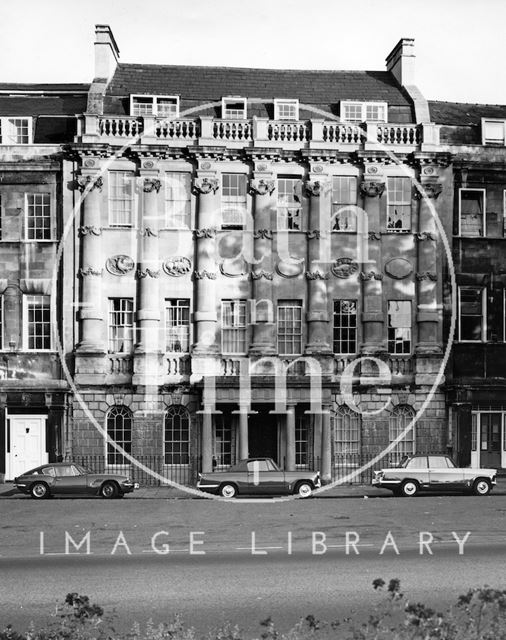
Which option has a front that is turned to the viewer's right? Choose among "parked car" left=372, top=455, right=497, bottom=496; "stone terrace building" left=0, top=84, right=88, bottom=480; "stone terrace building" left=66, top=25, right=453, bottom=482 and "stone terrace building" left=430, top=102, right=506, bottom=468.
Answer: the parked car

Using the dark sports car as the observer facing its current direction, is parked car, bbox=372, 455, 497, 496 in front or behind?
in front

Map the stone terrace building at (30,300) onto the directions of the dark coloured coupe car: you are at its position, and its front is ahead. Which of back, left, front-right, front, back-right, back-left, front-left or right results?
back-left

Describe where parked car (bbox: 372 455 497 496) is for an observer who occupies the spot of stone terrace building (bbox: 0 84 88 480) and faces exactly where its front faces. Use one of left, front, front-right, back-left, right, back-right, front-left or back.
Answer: front-left

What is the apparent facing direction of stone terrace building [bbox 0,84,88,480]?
toward the camera

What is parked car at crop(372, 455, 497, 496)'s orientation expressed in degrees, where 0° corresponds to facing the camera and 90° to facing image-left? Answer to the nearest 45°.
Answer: approximately 270°

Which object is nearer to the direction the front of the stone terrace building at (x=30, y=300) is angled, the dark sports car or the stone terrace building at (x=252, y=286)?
the dark sports car

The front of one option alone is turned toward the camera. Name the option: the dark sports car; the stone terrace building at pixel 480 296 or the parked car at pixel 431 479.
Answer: the stone terrace building

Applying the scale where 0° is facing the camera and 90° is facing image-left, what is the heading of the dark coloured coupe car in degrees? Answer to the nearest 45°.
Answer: approximately 270°

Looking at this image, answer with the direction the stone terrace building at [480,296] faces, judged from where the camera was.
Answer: facing the viewer

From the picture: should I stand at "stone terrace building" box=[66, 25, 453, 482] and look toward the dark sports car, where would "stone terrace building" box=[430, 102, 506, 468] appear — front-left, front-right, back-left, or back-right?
back-left

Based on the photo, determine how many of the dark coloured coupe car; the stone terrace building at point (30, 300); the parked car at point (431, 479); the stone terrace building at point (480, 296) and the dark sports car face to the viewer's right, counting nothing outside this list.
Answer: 3

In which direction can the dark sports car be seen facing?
to the viewer's right

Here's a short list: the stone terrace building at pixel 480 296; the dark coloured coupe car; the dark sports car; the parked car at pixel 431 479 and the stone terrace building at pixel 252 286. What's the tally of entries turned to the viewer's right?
3

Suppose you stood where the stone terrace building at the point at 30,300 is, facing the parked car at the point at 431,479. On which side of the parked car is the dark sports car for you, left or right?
right

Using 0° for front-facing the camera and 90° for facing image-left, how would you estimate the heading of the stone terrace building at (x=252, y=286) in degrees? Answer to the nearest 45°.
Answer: approximately 0°
